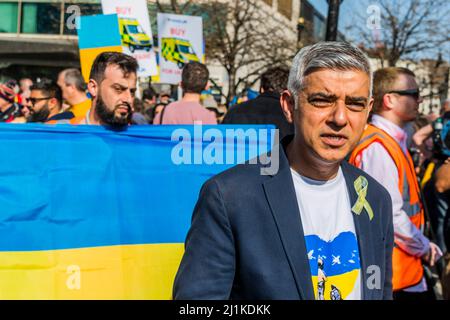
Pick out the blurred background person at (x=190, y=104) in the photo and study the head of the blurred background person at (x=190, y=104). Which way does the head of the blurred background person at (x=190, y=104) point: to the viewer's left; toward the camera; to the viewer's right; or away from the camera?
away from the camera

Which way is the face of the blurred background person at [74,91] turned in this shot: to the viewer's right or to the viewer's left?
to the viewer's left

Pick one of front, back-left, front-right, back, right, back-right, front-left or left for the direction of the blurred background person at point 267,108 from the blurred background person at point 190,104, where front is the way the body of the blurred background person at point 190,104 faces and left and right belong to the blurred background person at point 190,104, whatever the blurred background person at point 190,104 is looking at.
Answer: back-right

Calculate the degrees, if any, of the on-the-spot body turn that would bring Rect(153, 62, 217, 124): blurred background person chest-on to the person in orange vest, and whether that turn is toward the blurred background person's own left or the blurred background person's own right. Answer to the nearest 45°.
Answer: approximately 135° to the blurred background person's own right

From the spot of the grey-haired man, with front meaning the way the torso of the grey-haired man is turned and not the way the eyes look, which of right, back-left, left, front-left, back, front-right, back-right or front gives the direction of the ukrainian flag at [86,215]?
back

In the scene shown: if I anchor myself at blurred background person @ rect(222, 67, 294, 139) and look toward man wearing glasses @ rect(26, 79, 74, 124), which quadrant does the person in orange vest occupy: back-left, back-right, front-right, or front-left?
back-left

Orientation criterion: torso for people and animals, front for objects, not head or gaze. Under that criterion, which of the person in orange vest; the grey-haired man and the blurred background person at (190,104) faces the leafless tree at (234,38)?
the blurred background person

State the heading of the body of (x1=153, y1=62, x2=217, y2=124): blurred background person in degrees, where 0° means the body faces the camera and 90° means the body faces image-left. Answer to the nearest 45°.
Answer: approximately 180°

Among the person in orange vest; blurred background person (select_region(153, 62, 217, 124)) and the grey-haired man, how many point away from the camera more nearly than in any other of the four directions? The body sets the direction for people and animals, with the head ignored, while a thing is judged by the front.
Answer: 1

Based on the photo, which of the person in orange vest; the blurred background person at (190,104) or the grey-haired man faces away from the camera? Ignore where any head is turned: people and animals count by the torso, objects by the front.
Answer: the blurred background person

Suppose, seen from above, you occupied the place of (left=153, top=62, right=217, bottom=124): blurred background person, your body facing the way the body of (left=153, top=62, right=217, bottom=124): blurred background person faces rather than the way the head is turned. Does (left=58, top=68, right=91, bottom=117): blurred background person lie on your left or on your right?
on your left

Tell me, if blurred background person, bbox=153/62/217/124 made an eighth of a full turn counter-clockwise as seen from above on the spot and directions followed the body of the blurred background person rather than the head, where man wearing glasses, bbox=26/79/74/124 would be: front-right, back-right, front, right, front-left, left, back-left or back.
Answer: front-left
